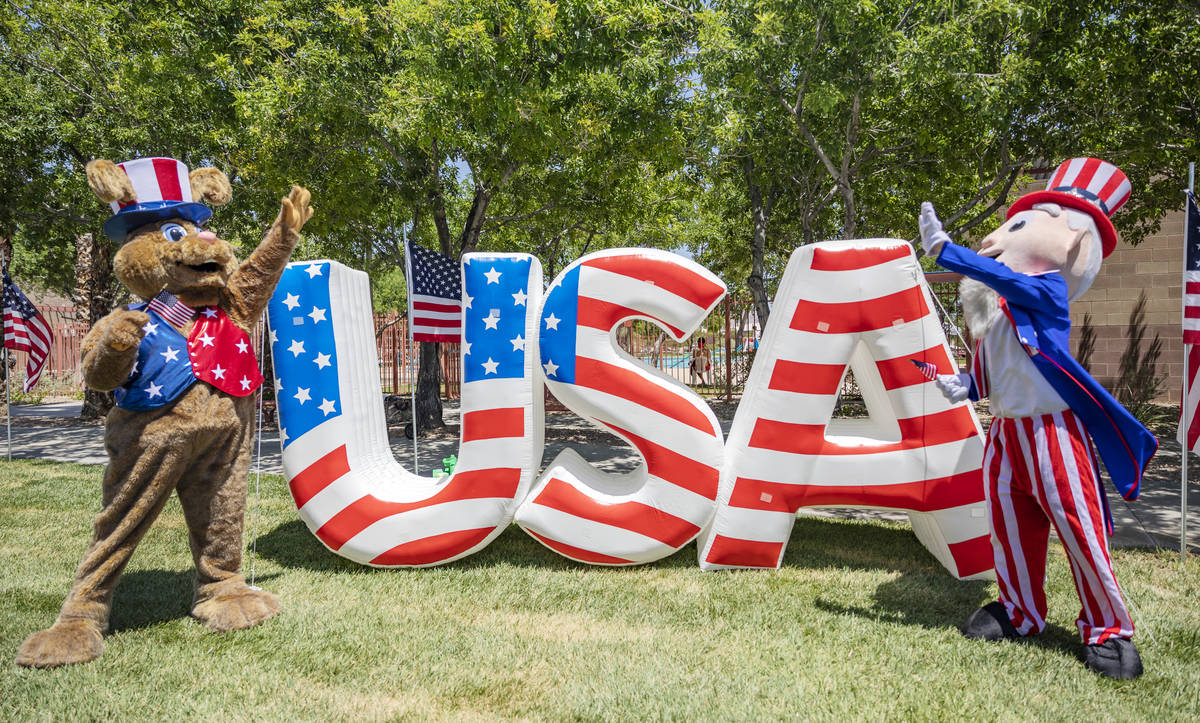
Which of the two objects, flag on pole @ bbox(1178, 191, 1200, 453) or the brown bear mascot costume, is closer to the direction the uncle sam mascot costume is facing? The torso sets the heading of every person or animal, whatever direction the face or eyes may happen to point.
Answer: the brown bear mascot costume

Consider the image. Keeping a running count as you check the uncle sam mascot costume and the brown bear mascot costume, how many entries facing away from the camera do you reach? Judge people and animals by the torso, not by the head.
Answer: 0

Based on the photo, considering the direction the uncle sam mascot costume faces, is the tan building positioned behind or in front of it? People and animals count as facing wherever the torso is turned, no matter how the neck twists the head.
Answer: behind

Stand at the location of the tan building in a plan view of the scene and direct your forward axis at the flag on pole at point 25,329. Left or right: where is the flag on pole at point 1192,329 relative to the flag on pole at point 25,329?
left

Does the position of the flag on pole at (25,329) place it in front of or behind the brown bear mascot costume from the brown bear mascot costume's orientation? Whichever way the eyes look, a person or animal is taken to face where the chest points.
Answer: behind

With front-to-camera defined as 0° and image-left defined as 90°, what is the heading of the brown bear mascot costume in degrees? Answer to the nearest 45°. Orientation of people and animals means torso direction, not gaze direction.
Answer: approximately 315°

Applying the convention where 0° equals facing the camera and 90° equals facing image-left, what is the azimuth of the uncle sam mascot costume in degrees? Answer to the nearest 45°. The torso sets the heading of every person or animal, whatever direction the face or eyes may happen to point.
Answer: approximately 45°

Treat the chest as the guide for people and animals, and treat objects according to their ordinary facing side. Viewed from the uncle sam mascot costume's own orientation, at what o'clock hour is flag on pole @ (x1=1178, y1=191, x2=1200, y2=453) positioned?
The flag on pole is roughly at 5 o'clock from the uncle sam mascot costume.

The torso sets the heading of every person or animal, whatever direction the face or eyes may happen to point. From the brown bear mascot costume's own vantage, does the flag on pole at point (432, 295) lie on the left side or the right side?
on its left
